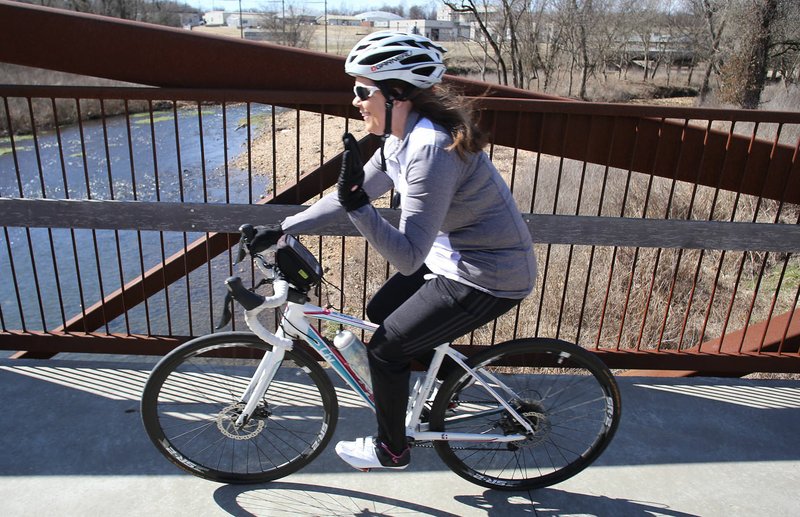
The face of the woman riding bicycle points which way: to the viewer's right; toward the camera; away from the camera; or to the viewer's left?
to the viewer's left

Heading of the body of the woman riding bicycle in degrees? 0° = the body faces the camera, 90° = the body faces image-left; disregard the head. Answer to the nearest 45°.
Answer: approximately 90°

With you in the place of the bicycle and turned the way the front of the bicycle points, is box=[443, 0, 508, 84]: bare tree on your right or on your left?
on your right

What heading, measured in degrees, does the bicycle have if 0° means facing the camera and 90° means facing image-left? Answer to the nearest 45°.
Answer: approximately 90°
